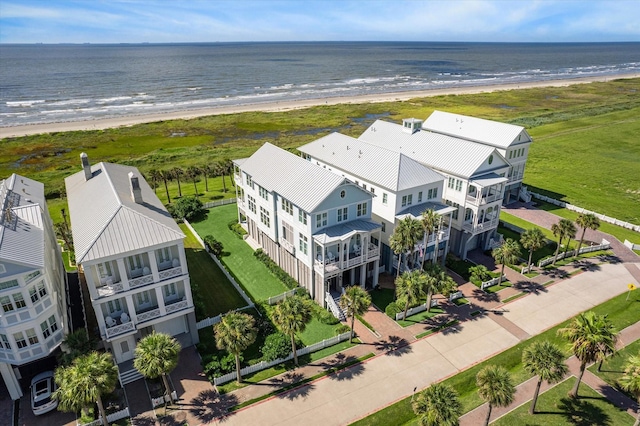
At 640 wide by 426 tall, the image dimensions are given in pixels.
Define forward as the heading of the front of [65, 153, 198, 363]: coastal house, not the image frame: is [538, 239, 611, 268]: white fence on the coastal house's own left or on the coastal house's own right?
on the coastal house's own left

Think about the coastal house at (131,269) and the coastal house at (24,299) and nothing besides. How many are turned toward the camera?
2

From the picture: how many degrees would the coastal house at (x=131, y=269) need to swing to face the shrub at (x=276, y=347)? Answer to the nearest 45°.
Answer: approximately 45° to its left

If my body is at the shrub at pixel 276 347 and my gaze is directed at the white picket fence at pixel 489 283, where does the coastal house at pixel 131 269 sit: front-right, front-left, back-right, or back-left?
back-left

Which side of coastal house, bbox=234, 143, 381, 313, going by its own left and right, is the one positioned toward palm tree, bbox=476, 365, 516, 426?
front

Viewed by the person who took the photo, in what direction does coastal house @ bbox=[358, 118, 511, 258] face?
facing the viewer and to the right of the viewer

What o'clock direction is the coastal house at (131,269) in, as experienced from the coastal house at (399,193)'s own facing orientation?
the coastal house at (131,269) is roughly at 3 o'clock from the coastal house at (399,193).

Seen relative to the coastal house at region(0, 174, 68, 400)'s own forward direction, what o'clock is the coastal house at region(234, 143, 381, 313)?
the coastal house at region(234, 143, 381, 313) is roughly at 9 o'clock from the coastal house at region(0, 174, 68, 400).

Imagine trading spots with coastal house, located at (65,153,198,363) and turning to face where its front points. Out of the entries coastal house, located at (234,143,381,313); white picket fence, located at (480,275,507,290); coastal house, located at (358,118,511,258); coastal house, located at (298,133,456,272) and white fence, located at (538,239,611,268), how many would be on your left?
5
